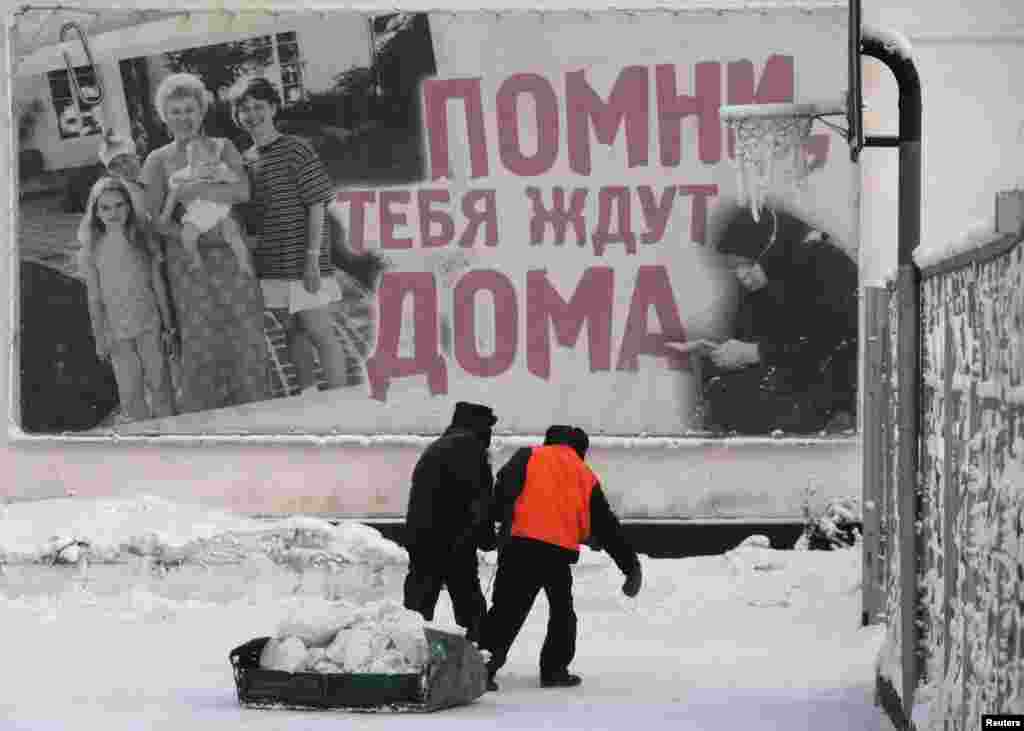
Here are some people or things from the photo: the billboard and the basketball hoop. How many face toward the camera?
1

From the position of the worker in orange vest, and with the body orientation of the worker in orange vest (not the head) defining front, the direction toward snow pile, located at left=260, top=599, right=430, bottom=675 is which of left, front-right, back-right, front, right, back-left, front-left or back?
back

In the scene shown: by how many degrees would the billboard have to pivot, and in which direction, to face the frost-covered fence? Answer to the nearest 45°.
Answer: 0° — it already faces it

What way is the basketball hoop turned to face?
to the viewer's left

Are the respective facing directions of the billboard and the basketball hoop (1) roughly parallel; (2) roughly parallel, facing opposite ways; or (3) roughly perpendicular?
roughly perpendicular

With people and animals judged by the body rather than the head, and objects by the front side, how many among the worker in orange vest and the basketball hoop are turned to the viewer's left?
1

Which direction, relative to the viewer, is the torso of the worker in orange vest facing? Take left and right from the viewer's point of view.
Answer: facing away from the viewer and to the right of the viewer

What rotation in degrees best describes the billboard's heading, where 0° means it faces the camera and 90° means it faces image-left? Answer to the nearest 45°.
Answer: approximately 0°

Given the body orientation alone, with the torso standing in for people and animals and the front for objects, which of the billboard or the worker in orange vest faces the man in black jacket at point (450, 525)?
the billboard
